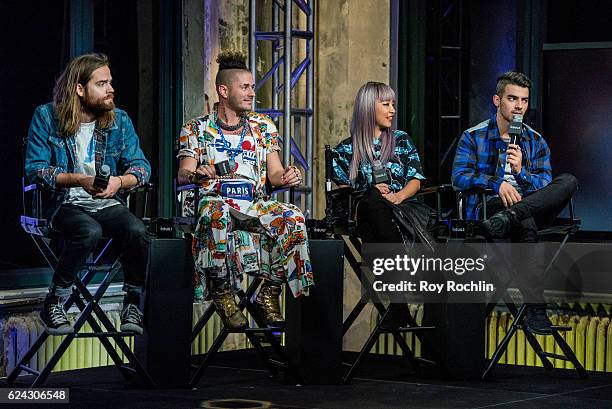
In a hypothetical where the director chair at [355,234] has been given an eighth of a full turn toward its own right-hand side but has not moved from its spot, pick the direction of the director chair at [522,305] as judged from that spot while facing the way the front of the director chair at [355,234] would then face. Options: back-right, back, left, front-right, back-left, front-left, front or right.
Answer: left

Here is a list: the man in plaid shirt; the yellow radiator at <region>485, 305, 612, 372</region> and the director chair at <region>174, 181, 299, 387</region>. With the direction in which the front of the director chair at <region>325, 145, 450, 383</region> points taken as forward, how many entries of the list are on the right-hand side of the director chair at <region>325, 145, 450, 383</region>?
1

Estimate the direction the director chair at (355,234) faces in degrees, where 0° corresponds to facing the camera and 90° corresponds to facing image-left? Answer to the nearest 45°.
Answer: approximately 315°

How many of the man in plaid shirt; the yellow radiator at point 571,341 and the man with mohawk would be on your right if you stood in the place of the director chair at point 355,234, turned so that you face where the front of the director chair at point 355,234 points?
1

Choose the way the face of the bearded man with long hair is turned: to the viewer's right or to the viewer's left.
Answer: to the viewer's right

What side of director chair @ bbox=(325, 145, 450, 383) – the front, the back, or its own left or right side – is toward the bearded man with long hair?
right

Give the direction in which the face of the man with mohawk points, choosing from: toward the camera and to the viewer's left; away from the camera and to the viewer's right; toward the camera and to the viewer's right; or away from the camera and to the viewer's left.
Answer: toward the camera and to the viewer's right

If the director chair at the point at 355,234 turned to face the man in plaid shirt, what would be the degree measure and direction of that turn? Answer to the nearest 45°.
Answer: approximately 45° to its left
